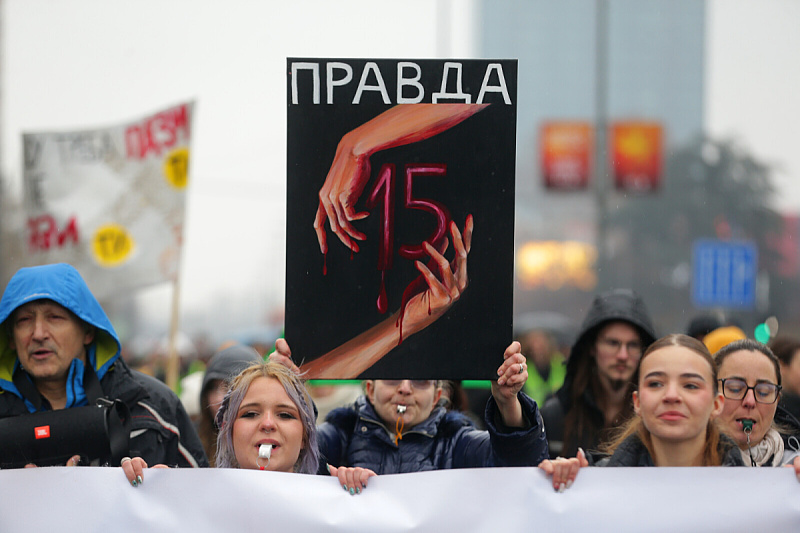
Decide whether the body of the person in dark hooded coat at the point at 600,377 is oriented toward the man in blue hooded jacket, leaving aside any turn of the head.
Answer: no

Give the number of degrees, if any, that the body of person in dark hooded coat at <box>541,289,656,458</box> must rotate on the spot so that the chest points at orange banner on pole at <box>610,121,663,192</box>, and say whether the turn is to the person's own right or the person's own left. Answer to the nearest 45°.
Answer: approximately 135° to the person's own left

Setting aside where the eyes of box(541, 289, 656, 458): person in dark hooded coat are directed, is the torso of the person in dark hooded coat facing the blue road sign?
no

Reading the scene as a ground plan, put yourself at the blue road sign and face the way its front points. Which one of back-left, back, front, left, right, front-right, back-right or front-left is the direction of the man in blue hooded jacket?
front

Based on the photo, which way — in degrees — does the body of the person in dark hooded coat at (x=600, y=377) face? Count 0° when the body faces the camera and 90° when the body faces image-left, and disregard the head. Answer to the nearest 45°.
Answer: approximately 315°

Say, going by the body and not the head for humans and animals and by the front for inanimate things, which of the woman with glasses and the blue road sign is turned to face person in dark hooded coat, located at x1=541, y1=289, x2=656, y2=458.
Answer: the blue road sign

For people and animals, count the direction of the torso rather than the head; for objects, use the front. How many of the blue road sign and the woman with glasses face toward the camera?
2

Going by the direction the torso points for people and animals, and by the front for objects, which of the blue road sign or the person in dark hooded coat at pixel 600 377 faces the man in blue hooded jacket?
the blue road sign

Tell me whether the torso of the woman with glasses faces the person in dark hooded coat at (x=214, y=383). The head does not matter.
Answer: no

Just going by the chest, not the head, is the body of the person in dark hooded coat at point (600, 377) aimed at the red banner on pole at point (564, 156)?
no

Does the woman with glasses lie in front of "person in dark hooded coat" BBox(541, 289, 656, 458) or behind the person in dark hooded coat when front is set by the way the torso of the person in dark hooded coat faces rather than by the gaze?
in front

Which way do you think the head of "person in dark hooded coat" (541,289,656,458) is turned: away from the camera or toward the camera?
toward the camera

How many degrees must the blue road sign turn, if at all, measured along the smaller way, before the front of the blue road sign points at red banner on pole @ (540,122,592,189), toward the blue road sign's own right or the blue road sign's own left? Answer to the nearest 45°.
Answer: approximately 45° to the blue road sign's own right

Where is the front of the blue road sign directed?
toward the camera
